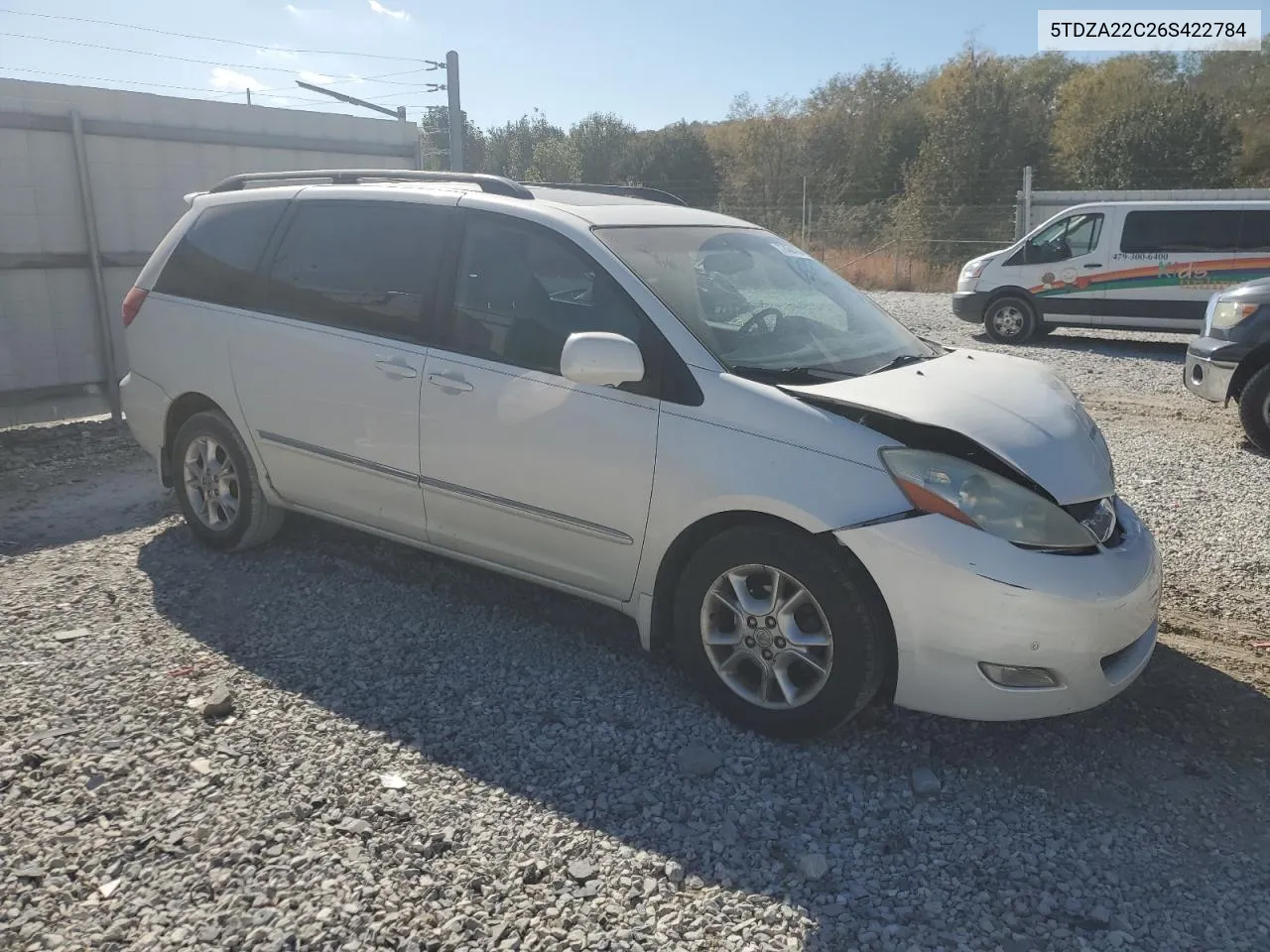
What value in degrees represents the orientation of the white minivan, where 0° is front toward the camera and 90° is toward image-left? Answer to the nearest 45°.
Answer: approximately 315°

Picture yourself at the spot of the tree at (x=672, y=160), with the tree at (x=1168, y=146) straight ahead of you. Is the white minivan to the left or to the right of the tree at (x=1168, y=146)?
right

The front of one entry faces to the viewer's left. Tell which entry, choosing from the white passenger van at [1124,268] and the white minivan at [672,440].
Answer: the white passenger van

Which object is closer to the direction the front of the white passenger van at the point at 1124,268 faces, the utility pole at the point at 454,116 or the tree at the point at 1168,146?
the utility pole

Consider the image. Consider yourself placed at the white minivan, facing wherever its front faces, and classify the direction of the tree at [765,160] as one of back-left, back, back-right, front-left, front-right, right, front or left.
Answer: back-left

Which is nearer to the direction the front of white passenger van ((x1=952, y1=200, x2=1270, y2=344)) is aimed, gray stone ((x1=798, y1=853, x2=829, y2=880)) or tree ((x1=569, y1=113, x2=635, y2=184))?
the tree

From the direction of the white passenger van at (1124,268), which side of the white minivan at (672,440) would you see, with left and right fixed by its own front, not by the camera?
left

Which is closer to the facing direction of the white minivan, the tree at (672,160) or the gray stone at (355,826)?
the gray stone

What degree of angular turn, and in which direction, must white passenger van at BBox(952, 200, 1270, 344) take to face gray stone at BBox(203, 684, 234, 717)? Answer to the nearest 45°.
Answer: approximately 90° to its left

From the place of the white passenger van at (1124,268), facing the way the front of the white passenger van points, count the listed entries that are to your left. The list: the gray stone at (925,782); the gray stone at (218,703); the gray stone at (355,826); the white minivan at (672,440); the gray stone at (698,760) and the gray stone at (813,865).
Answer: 6

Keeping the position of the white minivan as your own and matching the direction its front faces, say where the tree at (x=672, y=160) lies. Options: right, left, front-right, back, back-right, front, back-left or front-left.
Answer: back-left

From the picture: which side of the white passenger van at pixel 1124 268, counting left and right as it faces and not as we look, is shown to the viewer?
left

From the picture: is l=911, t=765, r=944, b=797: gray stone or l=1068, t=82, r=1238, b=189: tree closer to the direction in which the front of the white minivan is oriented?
the gray stone

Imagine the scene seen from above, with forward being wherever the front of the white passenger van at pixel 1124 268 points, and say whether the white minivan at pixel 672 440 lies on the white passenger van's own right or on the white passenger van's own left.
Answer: on the white passenger van's own left

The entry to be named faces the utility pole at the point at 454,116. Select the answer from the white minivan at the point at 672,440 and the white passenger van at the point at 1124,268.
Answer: the white passenger van

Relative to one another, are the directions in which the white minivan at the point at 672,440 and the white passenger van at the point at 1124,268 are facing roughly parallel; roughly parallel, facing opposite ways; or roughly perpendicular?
roughly parallel, facing opposite ways

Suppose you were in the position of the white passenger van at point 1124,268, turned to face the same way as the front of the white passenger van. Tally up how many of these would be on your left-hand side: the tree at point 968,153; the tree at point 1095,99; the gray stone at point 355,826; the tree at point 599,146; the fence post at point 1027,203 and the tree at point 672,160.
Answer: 1

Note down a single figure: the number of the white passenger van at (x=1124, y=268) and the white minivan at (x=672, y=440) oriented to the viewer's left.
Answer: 1

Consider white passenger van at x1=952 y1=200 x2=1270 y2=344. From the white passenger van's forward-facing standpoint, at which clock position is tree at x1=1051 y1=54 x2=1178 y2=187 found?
The tree is roughly at 3 o'clock from the white passenger van.
